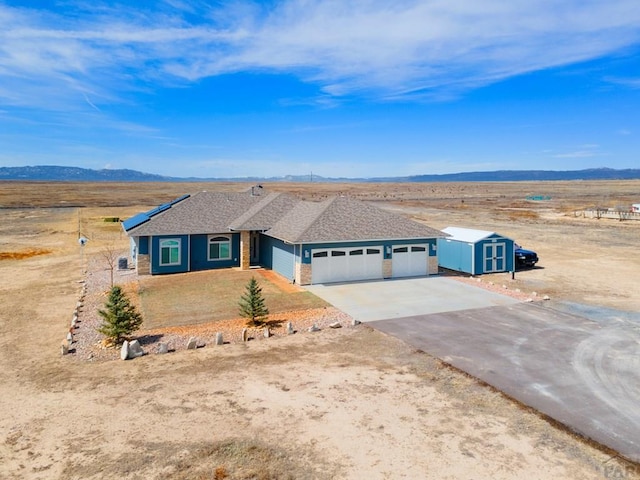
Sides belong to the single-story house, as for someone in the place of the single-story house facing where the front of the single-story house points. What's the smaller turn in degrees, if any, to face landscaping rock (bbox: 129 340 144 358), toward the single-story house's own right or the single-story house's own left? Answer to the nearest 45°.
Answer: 0° — it already faces it

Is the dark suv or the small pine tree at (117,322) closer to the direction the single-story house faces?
the small pine tree

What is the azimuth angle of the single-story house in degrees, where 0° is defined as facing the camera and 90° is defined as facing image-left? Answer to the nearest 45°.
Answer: approximately 0°

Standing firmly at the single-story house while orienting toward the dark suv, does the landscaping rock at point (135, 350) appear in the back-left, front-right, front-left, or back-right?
back-right

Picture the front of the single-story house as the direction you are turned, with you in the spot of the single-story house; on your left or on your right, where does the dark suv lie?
on your left

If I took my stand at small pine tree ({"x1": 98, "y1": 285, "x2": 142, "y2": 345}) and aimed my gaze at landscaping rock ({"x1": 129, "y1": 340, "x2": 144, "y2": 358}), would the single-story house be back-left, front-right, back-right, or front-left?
back-left
